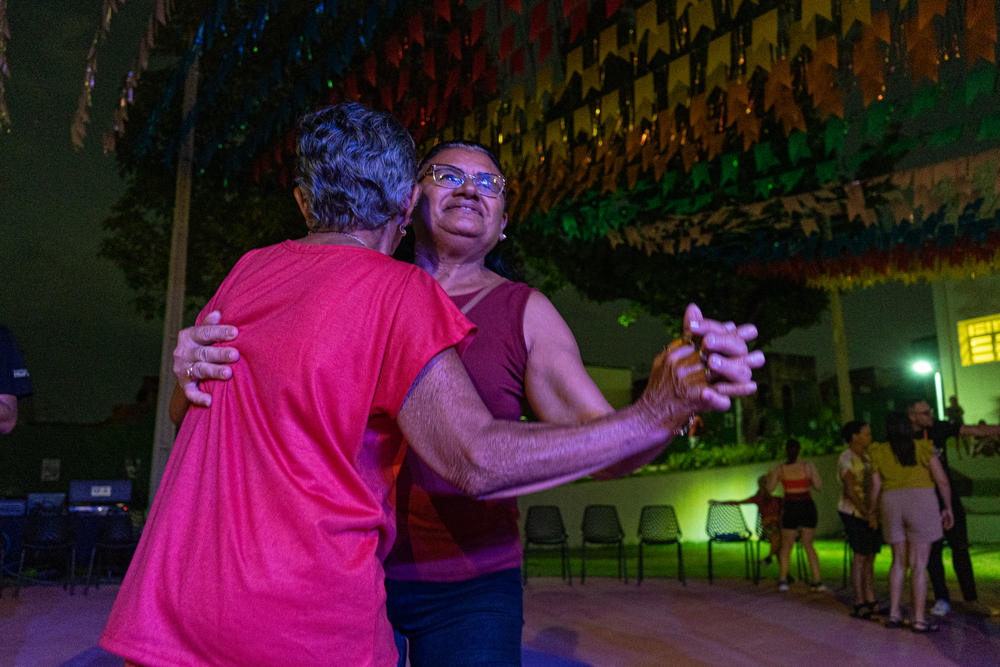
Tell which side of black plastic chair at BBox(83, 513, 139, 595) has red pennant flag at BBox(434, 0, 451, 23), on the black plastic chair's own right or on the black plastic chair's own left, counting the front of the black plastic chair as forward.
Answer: on the black plastic chair's own left

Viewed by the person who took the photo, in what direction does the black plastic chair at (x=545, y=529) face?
facing the viewer and to the right of the viewer

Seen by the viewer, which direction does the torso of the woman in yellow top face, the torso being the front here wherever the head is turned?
away from the camera

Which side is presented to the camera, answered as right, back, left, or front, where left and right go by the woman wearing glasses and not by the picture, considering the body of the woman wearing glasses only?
front

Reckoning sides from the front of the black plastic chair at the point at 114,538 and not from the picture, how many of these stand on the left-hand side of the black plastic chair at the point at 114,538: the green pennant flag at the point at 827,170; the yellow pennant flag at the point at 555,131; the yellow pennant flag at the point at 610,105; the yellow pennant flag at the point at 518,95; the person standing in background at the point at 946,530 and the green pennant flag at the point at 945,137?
6

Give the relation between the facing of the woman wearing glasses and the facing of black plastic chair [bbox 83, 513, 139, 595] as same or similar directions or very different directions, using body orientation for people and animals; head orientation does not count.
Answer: same or similar directions

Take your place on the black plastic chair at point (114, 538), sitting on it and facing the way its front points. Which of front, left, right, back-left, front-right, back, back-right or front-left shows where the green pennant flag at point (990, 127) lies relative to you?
left

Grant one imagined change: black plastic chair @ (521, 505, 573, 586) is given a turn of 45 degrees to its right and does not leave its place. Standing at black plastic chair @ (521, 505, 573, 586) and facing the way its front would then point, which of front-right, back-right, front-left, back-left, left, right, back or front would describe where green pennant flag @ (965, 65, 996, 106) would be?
front-left

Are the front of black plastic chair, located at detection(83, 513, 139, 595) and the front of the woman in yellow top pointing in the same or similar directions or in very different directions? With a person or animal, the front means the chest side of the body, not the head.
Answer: very different directions
